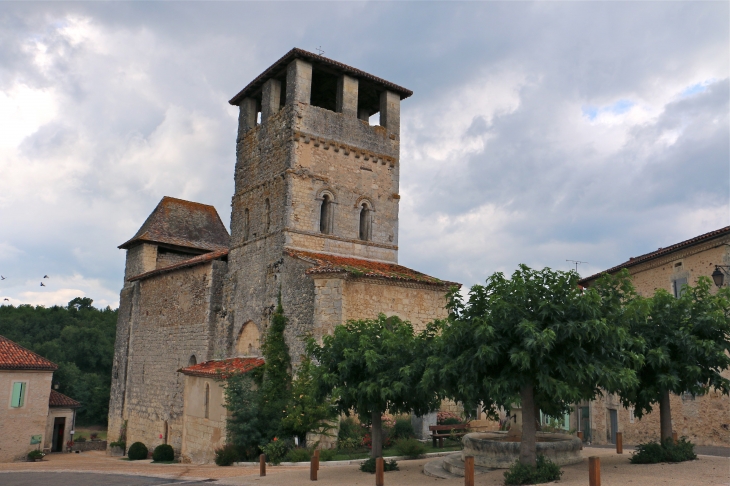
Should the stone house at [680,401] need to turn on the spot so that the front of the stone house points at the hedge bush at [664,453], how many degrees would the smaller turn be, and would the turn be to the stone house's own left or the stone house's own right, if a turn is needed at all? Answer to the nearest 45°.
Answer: approximately 45° to the stone house's own left

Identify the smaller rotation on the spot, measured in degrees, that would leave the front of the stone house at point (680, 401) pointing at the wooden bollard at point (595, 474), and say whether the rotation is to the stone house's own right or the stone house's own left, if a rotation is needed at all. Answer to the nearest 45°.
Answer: approximately 45° to the stone house's own left

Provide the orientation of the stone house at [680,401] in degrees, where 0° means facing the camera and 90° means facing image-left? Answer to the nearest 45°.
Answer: approximately 45°

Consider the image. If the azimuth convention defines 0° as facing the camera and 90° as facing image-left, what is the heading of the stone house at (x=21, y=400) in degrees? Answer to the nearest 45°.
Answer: approximately 315°

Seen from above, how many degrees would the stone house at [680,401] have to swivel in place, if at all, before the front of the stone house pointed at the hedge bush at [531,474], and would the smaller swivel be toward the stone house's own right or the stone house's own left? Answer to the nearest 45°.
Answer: approximately 45° to the stone house's own left
